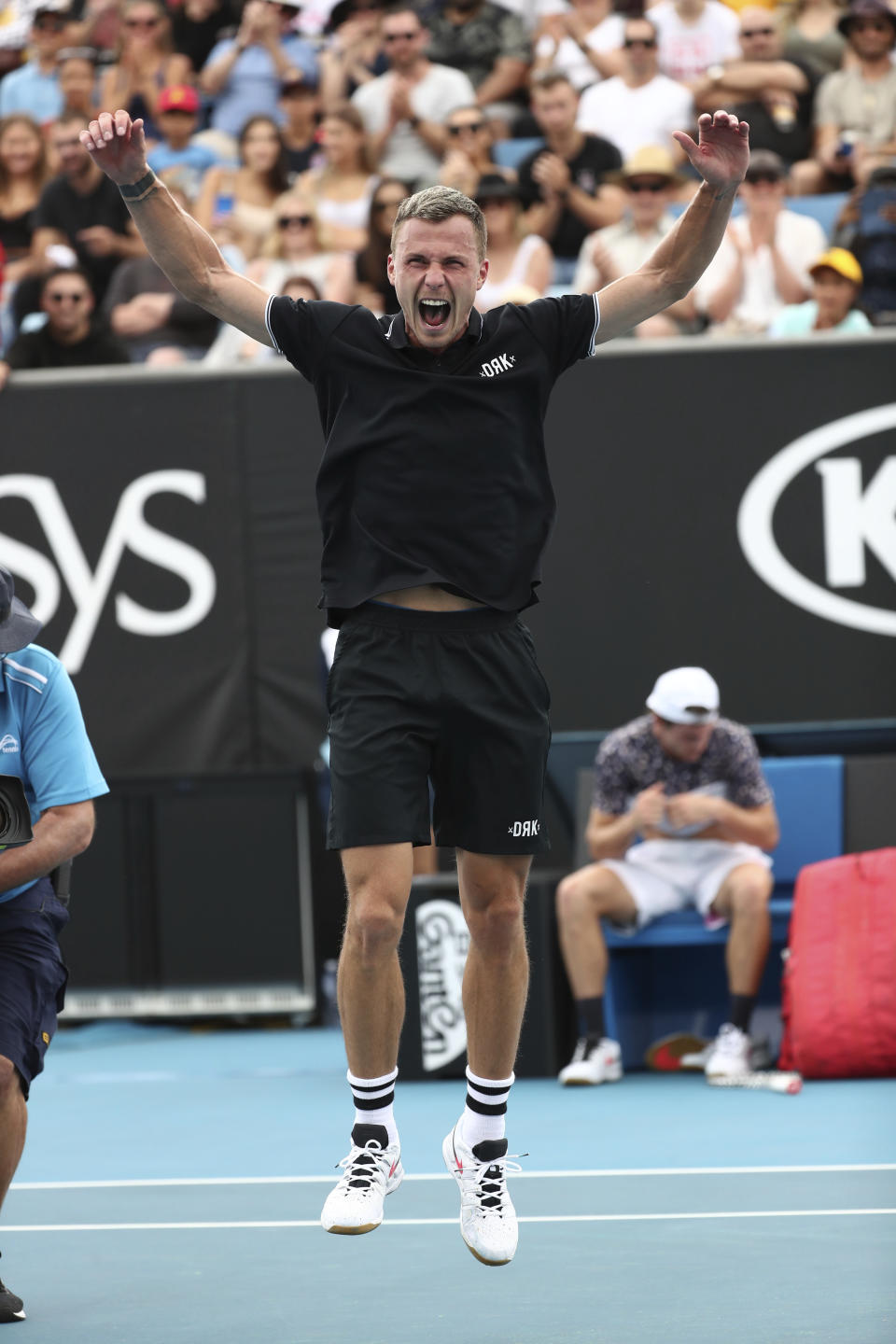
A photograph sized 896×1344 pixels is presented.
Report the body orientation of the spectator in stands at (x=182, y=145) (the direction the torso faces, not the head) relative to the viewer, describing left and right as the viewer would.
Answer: facing the viewer

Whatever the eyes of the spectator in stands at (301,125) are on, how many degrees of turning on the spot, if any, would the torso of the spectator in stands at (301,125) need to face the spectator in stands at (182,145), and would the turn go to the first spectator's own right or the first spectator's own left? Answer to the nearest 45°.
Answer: approximately 90° to the first spectator's own right

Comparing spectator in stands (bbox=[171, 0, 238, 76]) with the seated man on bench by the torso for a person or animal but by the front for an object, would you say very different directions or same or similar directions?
same or similar directions

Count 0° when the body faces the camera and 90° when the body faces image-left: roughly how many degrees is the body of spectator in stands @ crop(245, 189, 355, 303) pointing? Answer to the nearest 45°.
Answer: approximately 0°

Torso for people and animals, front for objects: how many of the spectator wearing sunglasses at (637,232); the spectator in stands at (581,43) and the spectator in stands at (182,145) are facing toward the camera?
3

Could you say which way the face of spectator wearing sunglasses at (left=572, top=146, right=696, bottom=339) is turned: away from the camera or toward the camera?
toward the camera

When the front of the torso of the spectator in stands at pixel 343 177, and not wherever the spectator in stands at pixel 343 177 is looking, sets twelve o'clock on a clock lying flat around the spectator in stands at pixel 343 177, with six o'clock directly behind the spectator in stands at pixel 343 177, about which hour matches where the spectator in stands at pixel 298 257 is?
the spectator in stands at pixel 298 257 is roughly at 1 o'clock from the spectator in stands at pixel 343 177.

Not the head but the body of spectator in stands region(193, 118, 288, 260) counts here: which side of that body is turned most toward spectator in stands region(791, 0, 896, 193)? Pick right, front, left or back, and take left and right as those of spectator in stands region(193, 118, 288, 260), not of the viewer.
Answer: left

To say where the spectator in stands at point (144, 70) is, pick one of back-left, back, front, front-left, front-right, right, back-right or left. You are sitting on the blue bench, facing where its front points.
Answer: back-right

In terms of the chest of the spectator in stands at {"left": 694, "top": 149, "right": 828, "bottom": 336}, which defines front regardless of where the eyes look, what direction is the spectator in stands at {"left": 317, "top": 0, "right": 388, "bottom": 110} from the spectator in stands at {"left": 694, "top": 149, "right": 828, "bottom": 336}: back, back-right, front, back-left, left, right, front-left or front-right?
back-right

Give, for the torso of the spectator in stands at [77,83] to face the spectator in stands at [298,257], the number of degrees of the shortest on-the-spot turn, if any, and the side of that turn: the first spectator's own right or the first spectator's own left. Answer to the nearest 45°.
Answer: approximately 45° to the first spectator's own left

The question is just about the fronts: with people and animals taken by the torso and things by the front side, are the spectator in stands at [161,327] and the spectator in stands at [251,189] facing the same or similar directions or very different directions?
same or similar directions

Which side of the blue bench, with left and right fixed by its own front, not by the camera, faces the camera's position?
front

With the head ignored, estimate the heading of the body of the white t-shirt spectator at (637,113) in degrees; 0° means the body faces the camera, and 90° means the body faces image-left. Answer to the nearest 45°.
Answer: approximately 0°

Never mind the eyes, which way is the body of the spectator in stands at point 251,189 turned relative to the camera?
toward the camera
